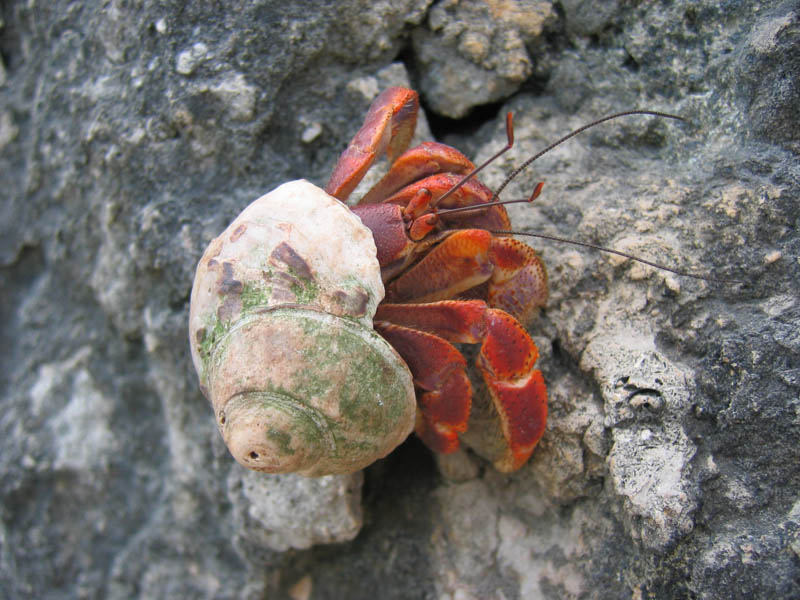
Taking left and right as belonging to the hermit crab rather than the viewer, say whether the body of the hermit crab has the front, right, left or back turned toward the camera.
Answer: right
